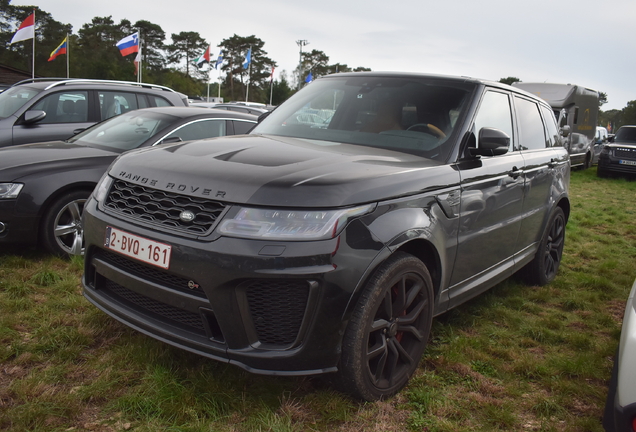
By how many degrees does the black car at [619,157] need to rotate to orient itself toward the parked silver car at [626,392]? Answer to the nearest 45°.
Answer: approximately 45° to its left

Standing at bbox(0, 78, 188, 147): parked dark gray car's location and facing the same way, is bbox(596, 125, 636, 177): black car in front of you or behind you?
behind

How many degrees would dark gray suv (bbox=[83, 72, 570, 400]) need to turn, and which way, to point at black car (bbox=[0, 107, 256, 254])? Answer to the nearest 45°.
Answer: approximately 90° to its right

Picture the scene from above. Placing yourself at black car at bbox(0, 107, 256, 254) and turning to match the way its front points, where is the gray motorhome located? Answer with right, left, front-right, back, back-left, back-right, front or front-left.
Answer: back

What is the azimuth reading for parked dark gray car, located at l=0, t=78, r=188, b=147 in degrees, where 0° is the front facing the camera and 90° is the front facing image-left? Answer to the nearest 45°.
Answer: approximately 45°

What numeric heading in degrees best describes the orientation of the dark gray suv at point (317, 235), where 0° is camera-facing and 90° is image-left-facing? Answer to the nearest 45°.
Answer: approximately 45°

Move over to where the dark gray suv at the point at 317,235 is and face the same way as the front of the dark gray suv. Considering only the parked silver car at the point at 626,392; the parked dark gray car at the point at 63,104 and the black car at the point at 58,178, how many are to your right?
2

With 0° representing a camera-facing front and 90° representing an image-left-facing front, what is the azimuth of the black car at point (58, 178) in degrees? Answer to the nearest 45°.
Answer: approximately 45°

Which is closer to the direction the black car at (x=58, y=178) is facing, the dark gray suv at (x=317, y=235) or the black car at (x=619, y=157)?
the dark gray suv

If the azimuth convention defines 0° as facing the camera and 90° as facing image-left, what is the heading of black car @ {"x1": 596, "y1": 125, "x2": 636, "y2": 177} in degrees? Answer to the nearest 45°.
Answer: approximately 45°
